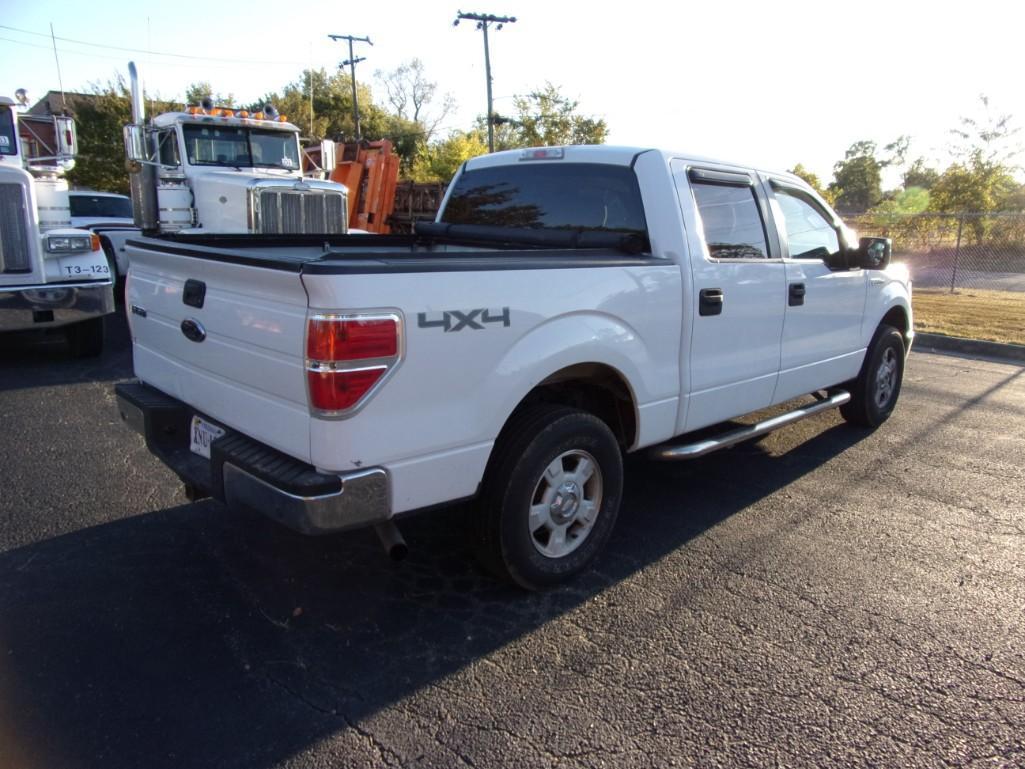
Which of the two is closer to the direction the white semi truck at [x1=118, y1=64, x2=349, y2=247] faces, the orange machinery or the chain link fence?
the chain link fence

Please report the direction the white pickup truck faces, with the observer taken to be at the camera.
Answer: facing away from the viewer and to the right of the viewer

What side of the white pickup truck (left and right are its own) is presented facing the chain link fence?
front

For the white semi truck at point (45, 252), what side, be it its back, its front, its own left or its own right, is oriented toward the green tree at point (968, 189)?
left

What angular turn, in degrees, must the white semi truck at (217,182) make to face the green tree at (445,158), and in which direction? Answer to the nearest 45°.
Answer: approximately 135° to its left

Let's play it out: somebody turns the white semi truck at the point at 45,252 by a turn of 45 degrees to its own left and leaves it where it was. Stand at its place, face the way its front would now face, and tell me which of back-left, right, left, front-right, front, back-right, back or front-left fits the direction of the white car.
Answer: back-left

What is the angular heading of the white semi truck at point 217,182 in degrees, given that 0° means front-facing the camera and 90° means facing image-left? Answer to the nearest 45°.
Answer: approximately 315°

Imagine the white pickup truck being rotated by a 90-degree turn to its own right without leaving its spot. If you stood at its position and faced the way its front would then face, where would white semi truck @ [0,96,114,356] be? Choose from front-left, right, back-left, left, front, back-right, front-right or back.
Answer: back

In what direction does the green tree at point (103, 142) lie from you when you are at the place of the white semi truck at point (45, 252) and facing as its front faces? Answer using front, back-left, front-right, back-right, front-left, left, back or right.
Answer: back

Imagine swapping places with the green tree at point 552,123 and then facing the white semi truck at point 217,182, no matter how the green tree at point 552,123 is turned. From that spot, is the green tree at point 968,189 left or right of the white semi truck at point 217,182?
left
